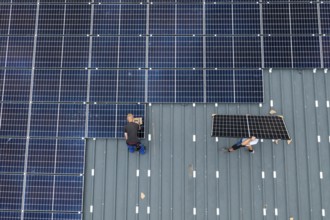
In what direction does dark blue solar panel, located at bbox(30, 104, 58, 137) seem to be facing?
toward the camera

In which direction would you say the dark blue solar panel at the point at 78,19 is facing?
toward the camera

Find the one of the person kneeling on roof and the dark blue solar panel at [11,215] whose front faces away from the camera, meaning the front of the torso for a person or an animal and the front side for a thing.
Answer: the person kneeling on roof

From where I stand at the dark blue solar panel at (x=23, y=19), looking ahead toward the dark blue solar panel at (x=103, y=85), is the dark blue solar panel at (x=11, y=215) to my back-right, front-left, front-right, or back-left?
front-right

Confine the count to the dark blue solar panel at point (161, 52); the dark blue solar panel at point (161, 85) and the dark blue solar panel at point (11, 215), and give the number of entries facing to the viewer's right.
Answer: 0

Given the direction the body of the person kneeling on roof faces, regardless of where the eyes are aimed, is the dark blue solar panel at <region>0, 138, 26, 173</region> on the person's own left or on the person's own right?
on the person's own left

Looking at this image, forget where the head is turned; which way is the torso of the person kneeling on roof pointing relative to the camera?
away from the camera

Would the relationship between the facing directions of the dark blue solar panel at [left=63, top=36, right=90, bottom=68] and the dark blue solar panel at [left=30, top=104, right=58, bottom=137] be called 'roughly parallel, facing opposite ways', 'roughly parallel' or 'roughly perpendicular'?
roughly parallel

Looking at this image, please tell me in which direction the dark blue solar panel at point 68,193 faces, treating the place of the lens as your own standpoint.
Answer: facing the viewer

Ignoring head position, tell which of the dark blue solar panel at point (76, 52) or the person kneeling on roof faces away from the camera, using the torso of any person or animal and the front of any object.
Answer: the person kneeling on roof
